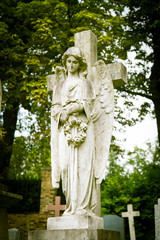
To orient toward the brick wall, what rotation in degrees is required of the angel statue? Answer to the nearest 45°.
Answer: approximately 135° to its right

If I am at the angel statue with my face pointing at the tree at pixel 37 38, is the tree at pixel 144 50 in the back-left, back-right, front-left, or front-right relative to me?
front-right

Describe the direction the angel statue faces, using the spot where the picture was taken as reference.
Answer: facing the viewer and to the left of the viewer

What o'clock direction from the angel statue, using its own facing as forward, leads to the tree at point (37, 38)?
The tree is roughly at 4 o'clock from the angel statue.

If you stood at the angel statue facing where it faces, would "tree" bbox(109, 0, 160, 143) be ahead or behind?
behind

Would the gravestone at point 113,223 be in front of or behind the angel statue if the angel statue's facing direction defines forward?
behind
